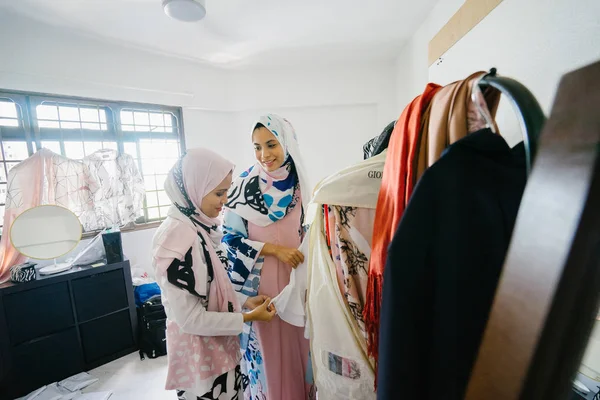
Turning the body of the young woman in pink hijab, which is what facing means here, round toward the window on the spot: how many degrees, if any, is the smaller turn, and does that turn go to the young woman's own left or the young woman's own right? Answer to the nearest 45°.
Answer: approximately 135° to the young woman's own left

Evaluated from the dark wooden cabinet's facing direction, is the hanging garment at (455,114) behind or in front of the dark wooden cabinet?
in front

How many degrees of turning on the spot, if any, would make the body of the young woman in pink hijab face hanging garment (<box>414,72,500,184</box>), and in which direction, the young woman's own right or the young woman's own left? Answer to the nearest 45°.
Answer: approximately 45° to the young woman's own right

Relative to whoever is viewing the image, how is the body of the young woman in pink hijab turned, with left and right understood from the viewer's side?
facing to the right of the viewer

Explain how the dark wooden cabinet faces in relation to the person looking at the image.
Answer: facing the viewer and to the right of the viewer

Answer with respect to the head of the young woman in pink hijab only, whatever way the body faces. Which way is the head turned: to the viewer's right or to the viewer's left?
to the viewer's right

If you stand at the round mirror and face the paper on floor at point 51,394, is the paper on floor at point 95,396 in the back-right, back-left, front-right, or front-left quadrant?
front-left

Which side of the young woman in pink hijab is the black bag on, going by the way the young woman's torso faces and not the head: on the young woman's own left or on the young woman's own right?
on the young woman's own left

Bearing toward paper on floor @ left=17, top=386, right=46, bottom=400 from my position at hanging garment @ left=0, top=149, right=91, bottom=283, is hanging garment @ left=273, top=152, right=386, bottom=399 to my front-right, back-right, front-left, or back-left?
front-left

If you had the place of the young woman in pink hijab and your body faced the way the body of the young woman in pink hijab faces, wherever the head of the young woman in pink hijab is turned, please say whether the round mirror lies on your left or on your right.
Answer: on your left

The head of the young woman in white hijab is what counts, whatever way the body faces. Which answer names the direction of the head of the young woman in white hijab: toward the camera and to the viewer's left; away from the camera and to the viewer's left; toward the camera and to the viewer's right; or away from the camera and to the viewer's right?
toward the camera and to the viewer's left
